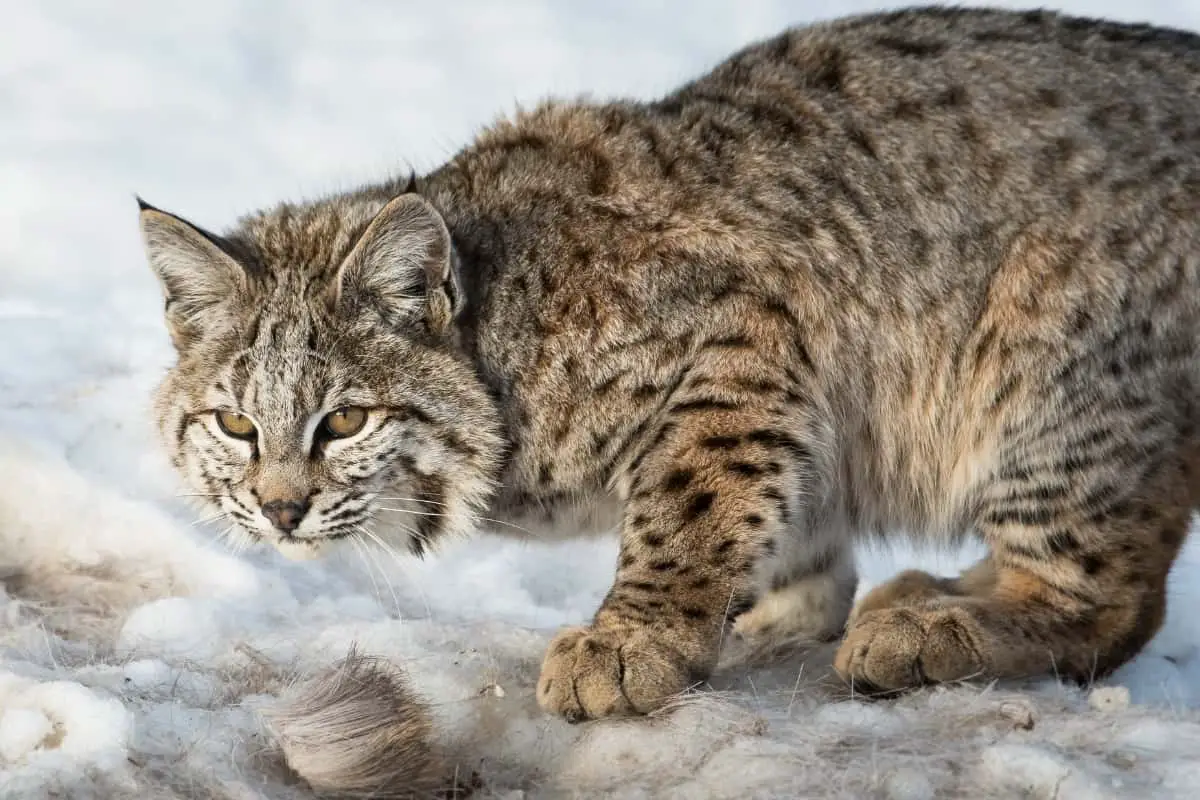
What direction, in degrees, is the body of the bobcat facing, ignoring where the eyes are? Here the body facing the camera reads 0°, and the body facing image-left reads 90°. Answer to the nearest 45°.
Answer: approximately 90°

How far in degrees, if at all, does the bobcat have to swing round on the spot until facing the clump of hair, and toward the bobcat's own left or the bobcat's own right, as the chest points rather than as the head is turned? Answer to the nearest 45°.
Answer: approximately 45° to the bobcat's own left
